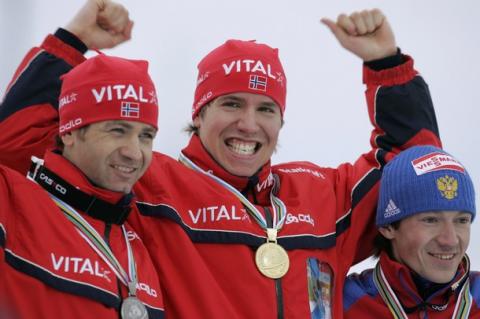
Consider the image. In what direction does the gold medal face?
toward the camera

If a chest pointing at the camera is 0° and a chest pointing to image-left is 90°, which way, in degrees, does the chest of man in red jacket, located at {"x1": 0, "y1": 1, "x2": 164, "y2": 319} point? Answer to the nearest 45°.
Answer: approximately 315°

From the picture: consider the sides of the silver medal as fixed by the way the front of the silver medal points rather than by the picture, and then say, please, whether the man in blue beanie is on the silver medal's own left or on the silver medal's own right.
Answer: on the silver medal's own left

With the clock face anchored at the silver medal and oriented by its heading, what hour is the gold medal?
The gold medal is roughly at 8 o'clock from the silver medal.

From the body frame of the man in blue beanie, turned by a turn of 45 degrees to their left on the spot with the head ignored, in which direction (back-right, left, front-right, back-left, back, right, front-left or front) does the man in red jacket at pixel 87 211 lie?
back-right

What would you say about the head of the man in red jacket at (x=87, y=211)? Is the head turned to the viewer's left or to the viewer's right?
to the viewer's right

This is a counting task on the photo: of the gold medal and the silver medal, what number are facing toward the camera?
2
